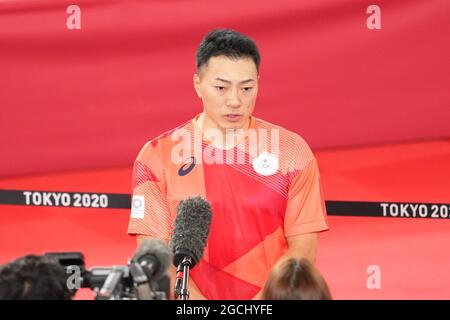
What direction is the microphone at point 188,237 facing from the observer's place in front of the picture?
facing away from the viewer

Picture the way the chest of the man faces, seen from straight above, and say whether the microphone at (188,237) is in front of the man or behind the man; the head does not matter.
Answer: in front

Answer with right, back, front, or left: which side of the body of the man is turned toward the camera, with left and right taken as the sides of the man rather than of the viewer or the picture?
front

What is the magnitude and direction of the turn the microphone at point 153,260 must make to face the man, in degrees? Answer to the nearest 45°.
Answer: approximately 45° to its left

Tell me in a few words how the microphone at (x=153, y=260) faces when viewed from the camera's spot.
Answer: facing away from the viewer and to the right of the viewer

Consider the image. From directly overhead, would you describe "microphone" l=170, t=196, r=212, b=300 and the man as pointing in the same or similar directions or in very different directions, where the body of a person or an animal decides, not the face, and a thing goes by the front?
very different directions

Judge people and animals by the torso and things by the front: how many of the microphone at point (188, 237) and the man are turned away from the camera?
1

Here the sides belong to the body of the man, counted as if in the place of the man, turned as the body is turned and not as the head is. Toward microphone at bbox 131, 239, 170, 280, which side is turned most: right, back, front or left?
front

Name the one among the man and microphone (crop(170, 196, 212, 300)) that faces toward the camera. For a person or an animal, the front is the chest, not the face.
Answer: the man

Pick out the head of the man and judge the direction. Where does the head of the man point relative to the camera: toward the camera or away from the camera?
toward the camera
